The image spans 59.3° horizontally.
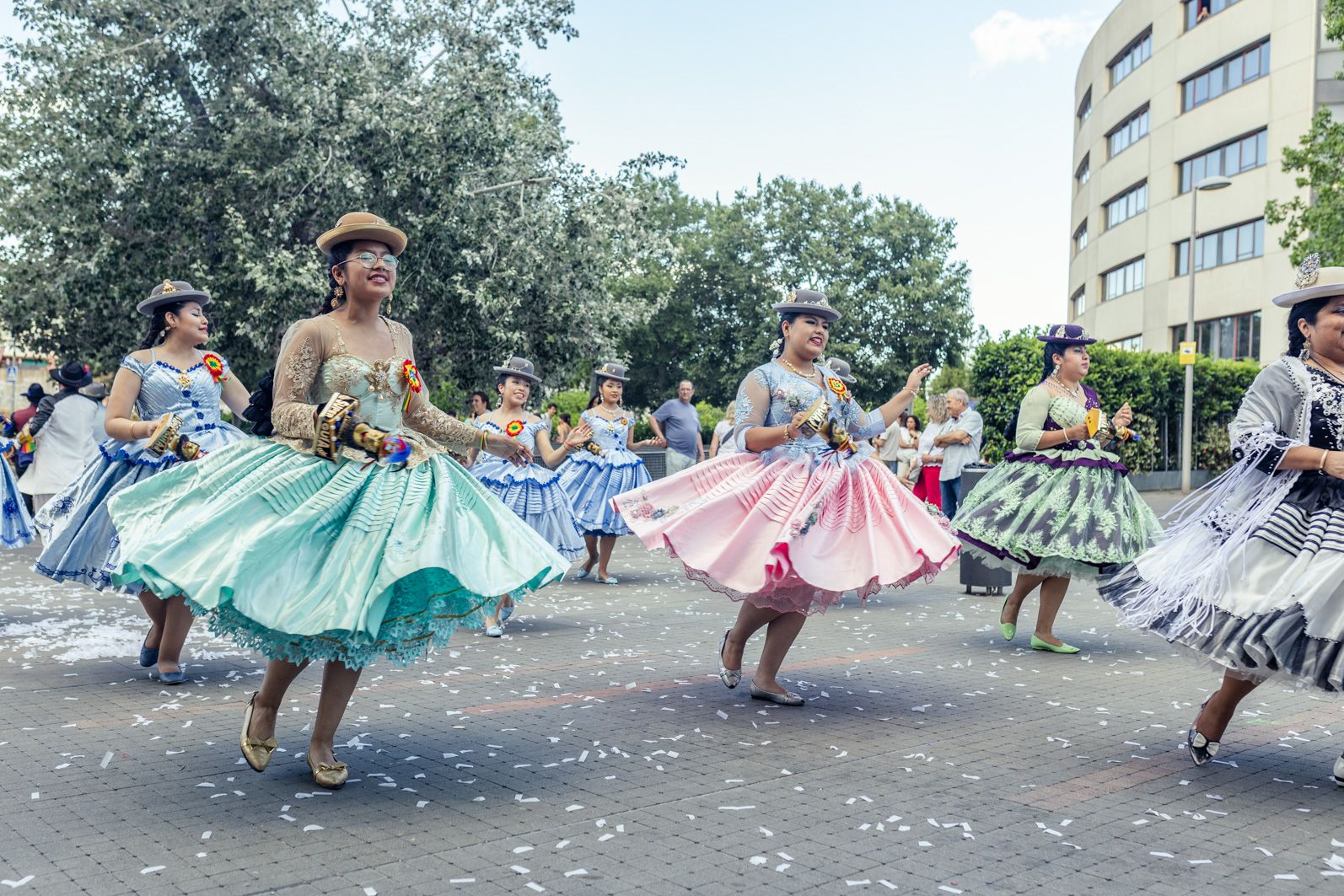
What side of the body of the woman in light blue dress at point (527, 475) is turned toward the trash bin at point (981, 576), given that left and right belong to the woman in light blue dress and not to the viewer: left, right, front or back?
left

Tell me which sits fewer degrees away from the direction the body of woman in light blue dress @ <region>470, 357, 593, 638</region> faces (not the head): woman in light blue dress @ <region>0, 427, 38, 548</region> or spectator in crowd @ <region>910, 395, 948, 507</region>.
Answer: the woman in light blue dress

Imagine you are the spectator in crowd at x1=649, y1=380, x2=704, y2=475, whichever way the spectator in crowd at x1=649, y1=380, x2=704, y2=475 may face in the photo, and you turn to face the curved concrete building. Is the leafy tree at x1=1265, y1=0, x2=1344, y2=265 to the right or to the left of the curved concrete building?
right

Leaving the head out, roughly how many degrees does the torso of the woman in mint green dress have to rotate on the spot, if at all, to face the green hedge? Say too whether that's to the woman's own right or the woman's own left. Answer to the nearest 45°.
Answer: approximately 90° to the woman's own left

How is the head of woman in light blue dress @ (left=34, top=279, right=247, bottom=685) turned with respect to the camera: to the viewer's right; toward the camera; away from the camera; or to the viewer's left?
to the viewer's right

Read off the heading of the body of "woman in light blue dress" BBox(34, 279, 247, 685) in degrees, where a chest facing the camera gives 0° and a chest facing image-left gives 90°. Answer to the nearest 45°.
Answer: approximately 315°

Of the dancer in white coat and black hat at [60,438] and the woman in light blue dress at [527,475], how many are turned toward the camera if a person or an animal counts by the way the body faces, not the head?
1

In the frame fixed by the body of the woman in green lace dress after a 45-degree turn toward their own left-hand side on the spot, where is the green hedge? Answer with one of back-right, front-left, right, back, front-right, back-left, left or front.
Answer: left

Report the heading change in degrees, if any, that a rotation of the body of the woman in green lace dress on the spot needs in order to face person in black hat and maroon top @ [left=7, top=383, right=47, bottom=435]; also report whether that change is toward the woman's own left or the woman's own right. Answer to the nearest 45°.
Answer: approximately 135° to the woman's own right
